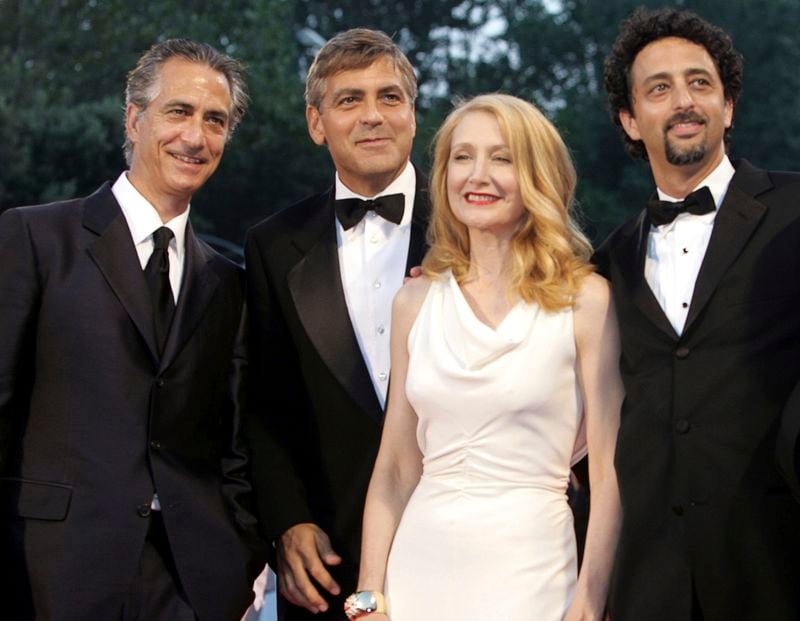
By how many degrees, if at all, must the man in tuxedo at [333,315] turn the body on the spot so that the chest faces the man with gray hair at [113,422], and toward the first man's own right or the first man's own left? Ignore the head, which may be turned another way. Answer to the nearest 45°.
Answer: approximately 90° to the first man's own right

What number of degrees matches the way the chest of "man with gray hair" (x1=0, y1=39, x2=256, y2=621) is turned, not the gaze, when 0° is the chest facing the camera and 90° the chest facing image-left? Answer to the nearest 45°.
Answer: approximately 315°

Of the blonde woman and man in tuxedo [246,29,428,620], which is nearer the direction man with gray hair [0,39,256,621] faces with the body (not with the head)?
the blonde woman

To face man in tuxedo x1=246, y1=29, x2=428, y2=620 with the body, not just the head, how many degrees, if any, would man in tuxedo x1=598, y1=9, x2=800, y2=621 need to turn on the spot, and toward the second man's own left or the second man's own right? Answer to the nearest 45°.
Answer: approximately 45° to the second man's own right

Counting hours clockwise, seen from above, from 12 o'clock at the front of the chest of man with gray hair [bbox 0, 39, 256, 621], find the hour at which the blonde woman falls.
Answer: The blonde woman is roughly at 11 o'clock from the man with gray hair.

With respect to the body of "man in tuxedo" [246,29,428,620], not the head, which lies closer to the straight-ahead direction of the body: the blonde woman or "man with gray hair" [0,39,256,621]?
the blonde woman

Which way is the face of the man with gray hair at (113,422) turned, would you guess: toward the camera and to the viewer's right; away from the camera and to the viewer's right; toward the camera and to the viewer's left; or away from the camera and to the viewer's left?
toward the camera and to the viewer's right

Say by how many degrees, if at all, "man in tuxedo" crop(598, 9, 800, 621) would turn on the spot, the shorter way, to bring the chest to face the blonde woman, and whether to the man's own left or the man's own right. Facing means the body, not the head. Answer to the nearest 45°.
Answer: approximately 45° to the man's own right

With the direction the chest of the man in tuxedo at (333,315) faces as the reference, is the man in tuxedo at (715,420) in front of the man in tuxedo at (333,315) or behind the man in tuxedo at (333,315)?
in front

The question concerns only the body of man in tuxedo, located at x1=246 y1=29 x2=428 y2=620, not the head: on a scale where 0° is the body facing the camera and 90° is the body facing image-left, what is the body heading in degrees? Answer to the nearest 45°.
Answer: approximately 315°
